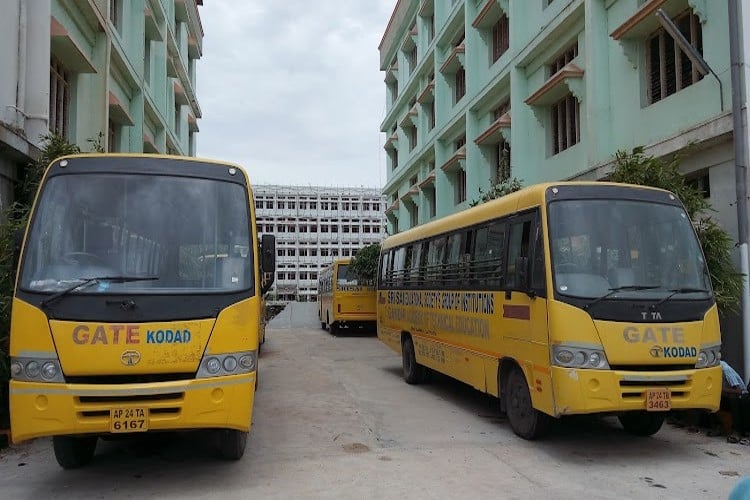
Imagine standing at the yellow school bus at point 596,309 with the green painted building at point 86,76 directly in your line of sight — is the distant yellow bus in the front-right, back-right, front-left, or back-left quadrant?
front-right

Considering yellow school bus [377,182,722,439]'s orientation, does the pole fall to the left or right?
on its left

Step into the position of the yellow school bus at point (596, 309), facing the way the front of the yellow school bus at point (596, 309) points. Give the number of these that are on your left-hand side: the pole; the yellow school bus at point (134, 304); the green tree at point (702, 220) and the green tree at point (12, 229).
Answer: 2

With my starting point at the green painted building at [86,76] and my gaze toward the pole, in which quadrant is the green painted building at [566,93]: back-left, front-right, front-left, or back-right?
front-left

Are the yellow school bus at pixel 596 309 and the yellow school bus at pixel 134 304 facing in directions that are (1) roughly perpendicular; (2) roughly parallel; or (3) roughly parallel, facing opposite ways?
roughly parallel

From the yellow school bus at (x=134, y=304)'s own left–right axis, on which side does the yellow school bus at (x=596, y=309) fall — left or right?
on its left

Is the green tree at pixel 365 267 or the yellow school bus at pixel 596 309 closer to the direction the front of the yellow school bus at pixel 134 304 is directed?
the yellow school bus

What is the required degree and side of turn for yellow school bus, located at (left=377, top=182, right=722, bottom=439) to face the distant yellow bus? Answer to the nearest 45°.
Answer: approximately 180°

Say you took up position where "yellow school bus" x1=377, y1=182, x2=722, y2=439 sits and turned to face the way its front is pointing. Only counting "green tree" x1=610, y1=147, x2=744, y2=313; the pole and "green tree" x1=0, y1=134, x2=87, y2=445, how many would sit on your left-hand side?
2

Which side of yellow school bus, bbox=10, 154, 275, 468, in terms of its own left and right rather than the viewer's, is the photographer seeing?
front

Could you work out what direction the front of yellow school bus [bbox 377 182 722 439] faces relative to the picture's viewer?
facing the viewer and to the right of the viewer
